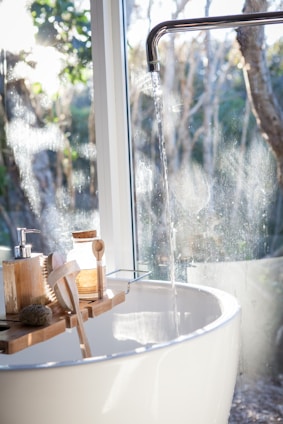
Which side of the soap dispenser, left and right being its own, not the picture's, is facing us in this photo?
right

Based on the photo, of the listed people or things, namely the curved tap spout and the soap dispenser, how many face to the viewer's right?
1

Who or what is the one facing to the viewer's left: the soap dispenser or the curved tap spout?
the curved tap spout

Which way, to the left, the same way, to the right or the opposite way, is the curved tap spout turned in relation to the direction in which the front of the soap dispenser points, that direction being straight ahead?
the opposite way

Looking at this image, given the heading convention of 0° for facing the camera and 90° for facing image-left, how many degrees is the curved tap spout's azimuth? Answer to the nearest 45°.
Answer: approximately 90°
